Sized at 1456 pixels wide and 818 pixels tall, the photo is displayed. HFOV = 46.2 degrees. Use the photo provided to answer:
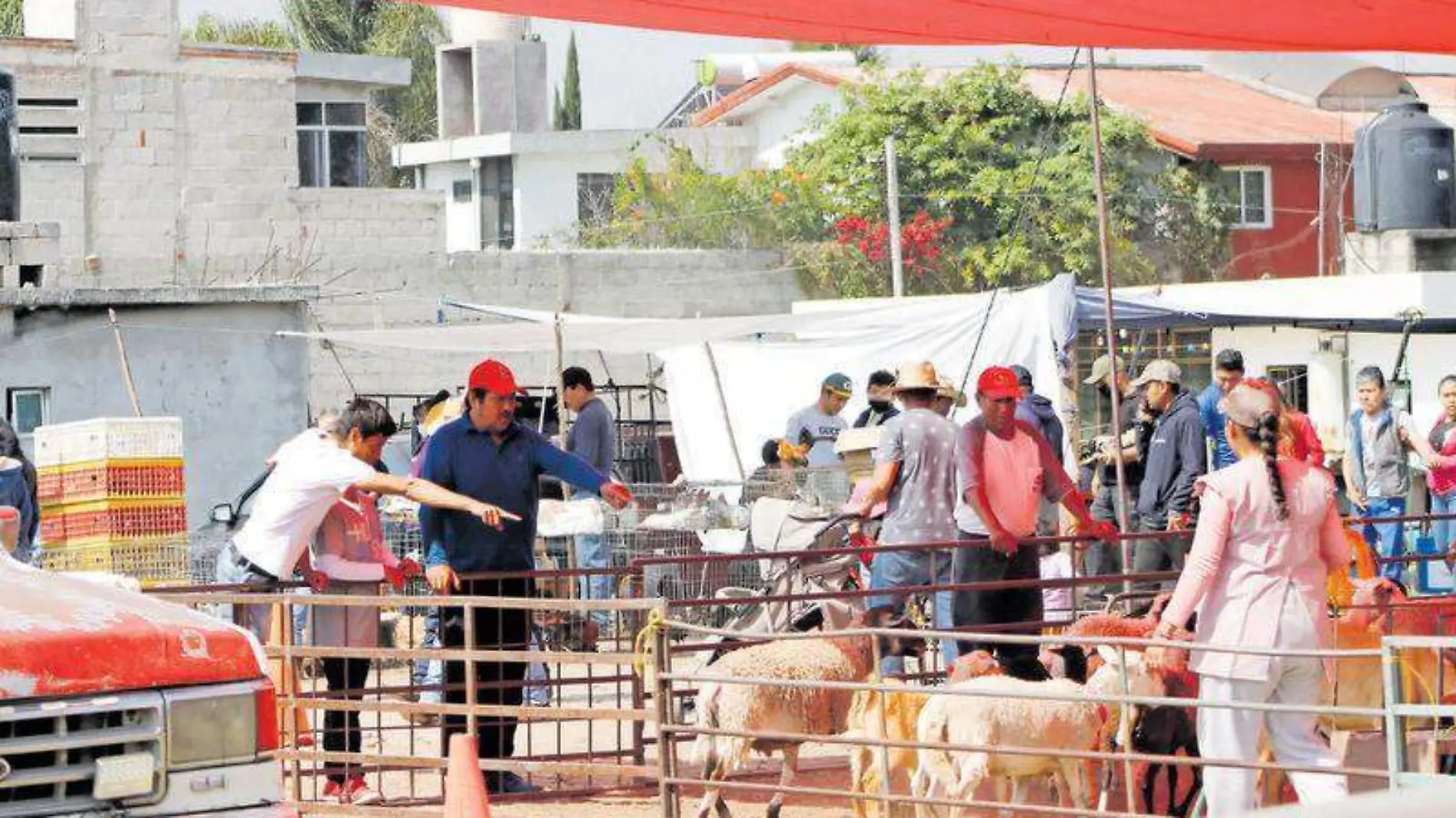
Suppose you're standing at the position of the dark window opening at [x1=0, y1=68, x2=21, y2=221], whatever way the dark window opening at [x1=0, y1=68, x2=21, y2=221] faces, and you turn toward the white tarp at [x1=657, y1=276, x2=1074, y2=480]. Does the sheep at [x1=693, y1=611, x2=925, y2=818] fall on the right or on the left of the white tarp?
right
